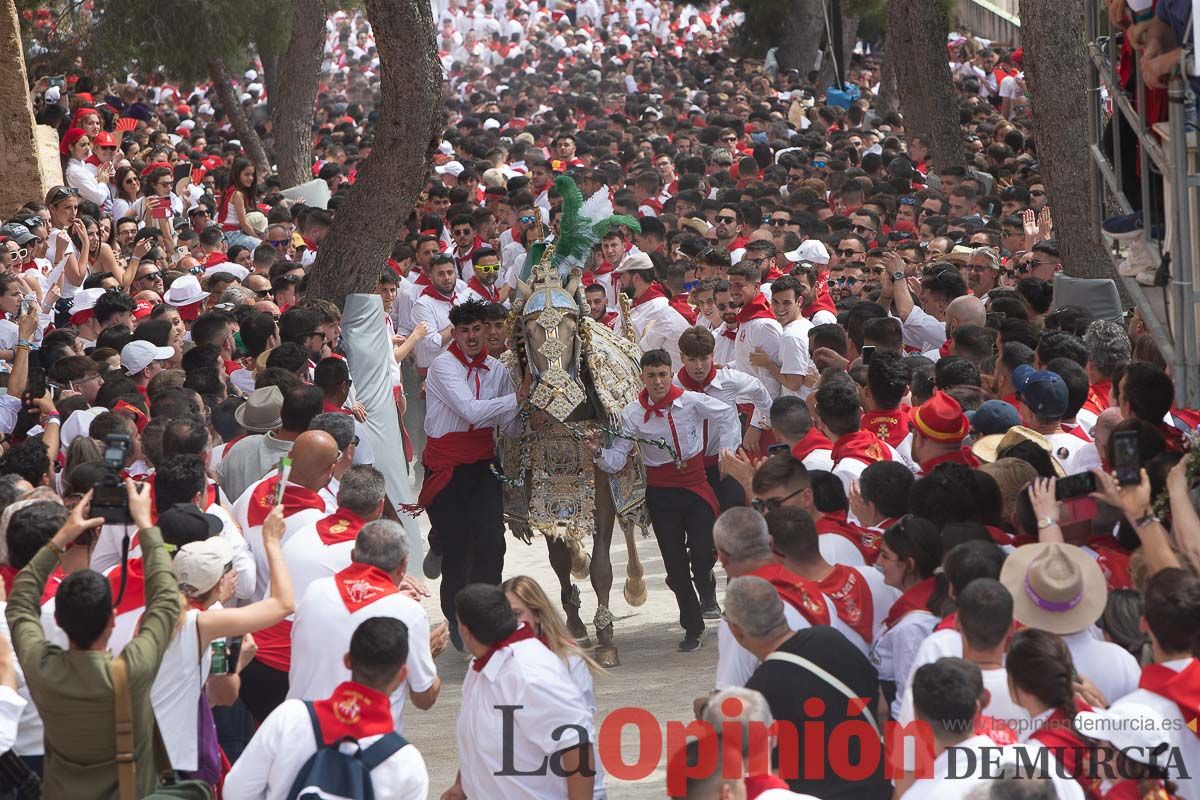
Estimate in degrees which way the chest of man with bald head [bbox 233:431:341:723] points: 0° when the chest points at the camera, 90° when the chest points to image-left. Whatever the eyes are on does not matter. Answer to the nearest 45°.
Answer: approximately 225°

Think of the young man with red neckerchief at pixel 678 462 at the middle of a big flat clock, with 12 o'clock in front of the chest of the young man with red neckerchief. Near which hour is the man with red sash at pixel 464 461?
The man with red sash is roughly at 3 o'clock from the young man with red neckerchief.

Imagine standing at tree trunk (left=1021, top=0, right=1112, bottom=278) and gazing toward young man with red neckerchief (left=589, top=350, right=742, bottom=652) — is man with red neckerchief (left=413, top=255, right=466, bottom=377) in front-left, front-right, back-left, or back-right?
front-right

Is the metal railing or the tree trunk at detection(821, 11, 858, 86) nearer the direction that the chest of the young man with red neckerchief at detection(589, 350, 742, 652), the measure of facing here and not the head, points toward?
the metal railing

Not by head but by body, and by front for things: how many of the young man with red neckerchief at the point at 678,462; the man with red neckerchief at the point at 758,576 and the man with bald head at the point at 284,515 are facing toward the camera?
1

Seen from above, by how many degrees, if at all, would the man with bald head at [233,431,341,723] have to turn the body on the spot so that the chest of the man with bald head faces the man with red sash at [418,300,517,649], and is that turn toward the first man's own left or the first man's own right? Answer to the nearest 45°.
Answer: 0° — they already face them

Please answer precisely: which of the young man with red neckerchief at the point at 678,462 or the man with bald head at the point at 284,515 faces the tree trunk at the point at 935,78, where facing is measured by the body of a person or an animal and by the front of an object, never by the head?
the man with bald head

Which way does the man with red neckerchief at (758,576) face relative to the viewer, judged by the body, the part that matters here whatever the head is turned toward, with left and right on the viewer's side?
facing away from the viewer and to the left of the viewer

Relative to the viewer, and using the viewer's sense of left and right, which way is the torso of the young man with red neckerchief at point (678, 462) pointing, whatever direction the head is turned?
facing the viewer

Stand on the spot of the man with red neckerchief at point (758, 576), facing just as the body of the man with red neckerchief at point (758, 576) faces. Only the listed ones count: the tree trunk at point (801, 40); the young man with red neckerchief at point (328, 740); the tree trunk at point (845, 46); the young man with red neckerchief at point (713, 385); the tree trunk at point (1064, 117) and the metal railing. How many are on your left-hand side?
1

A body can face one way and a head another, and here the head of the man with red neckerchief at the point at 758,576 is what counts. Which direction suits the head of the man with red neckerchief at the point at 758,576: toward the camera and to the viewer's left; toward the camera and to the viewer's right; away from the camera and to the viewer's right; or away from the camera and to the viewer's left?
away from the camera and to the viewer's left

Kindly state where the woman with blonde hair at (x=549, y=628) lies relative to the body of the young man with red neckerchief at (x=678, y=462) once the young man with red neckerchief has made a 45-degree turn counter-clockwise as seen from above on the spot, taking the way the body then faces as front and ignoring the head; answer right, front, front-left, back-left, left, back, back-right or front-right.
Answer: front-right

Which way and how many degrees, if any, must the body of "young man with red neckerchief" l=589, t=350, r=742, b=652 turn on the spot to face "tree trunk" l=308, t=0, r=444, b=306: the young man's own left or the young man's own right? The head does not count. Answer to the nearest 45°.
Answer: approximately 135° to the young man's own right

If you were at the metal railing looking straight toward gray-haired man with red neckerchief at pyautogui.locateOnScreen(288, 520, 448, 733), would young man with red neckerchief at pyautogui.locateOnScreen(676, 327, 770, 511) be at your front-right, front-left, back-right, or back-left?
front-right
